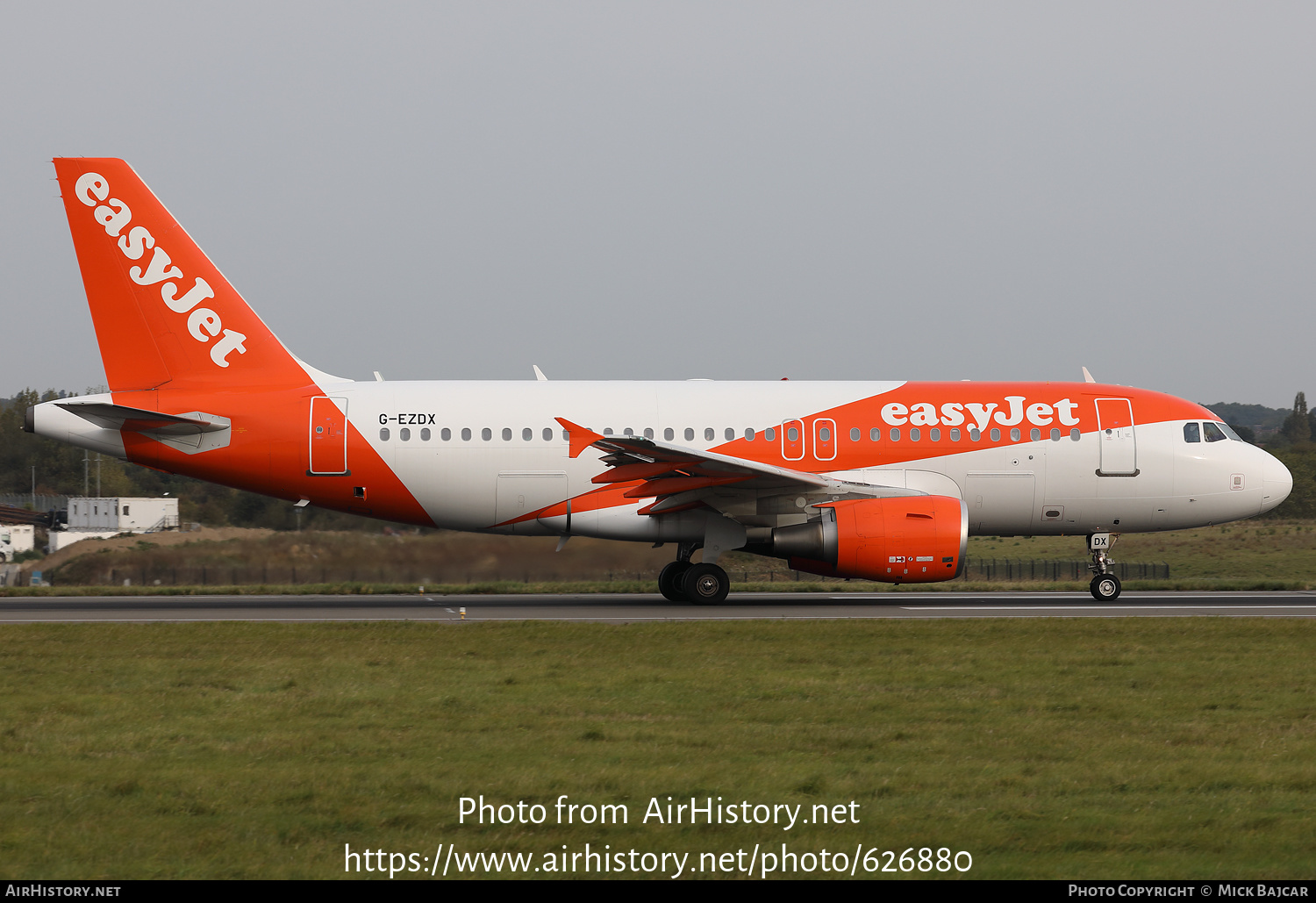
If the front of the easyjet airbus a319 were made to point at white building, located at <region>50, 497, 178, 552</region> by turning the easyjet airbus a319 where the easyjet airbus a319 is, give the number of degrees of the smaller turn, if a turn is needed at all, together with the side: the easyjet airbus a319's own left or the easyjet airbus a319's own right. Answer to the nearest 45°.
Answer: approximately 135° to the easyjet airbus a319's own left

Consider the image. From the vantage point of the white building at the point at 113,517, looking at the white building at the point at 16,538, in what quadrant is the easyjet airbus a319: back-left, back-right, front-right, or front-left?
back-left

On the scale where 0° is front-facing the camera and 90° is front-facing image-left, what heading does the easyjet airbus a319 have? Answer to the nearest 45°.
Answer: approximately 270°

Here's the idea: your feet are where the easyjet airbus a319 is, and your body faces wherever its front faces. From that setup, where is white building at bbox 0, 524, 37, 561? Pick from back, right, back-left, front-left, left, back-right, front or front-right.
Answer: back-left

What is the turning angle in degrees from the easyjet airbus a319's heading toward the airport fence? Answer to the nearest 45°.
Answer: approximately 135° to its left
